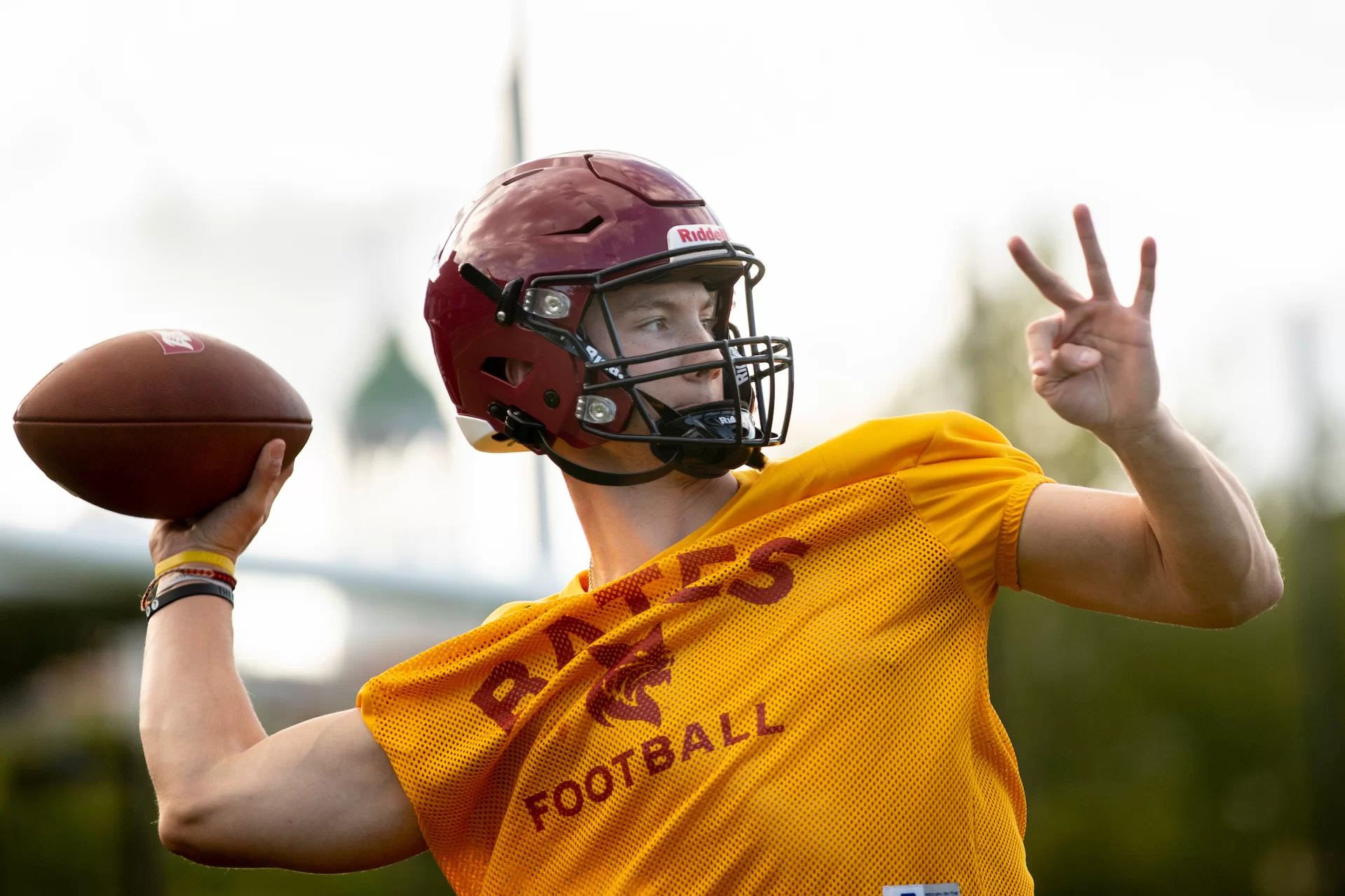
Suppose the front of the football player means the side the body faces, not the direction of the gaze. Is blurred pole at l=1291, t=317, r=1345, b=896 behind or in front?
behind

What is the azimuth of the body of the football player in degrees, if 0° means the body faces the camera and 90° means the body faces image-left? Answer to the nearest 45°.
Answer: approximately 0°

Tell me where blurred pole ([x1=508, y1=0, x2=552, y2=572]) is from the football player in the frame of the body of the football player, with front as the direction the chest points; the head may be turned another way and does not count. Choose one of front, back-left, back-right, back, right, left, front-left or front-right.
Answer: back

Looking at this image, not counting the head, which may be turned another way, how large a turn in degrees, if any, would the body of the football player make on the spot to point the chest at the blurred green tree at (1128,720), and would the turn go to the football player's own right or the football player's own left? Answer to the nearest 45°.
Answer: approximately 180°
